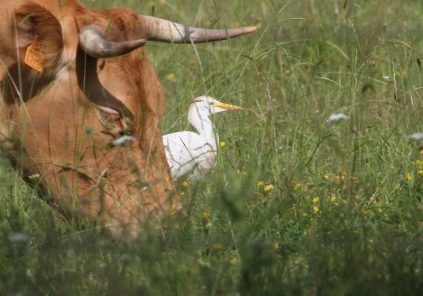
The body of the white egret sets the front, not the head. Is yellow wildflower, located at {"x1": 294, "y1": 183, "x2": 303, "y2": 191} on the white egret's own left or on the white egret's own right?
on the white egret's own right

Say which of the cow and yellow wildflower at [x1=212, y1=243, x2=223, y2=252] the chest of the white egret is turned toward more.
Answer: the yellow wildflower

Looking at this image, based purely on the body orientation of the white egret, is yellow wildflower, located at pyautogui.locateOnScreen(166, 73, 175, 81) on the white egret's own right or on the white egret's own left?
on the white egret's own left

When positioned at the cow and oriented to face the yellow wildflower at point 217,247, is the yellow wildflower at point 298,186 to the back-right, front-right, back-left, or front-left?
front-left

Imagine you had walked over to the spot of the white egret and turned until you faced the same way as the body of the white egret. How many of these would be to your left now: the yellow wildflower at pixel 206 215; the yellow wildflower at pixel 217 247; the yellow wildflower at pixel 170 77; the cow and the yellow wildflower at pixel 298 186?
1

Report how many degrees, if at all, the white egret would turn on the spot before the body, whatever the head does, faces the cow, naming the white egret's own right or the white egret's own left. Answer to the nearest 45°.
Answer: approximately 135° to the white egret's own right

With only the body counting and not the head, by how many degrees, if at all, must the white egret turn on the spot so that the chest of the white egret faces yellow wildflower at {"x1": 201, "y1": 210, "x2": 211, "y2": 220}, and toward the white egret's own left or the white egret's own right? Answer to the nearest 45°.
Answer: approximately 90° to the white egret's own right

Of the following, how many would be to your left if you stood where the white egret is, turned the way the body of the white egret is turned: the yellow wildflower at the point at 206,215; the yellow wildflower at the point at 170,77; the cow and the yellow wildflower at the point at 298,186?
1

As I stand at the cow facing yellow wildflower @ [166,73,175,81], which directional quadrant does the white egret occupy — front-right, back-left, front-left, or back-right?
front-right

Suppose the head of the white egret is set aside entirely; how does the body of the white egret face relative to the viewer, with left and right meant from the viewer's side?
facing to the right of the viewer

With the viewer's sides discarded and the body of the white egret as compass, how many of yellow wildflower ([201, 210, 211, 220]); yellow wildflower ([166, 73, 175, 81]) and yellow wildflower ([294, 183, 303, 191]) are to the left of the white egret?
1

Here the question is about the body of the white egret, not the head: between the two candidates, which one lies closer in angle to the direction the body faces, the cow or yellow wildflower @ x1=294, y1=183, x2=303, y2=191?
the yellow wildflower

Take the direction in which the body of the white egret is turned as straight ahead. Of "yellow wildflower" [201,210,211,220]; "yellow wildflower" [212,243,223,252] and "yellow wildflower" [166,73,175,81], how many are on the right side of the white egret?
2

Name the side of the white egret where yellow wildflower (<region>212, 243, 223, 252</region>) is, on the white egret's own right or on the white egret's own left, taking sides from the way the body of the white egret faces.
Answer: on the white egret's own right
